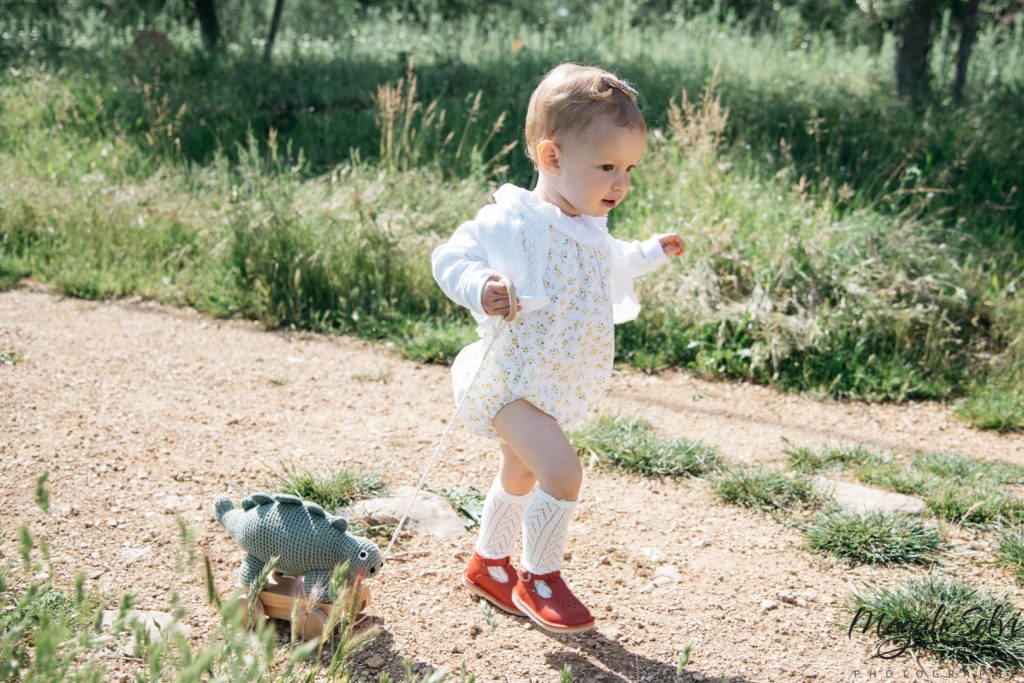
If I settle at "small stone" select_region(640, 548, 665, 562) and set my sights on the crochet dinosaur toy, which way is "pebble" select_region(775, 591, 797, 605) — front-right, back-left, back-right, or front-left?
back-left

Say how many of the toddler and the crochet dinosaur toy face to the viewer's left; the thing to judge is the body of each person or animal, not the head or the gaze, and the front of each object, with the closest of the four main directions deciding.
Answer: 0

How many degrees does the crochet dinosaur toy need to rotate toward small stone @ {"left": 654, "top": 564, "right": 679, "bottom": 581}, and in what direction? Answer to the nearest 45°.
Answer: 0° — it already faces it

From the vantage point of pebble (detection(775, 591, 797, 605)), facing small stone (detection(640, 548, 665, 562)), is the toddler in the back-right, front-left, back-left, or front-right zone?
front-left

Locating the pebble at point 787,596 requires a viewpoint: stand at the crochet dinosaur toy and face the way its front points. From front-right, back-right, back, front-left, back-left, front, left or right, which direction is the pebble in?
front

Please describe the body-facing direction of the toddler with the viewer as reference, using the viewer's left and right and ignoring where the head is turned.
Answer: facing the viewer and to the right of the viewer

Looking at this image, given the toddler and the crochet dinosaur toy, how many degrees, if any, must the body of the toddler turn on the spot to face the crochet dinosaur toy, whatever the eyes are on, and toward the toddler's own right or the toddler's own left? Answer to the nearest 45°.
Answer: approximately 90° to the toddler's own right

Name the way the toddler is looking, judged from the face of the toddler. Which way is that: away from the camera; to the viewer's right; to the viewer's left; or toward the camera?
to the viewer's right

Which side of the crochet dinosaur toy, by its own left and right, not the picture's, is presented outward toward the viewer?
right

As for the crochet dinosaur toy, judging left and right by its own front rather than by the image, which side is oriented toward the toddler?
front
